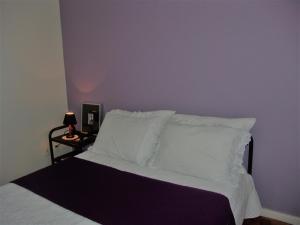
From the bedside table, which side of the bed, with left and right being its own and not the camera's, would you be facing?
right

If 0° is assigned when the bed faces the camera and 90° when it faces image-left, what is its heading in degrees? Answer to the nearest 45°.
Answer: approximately 45°

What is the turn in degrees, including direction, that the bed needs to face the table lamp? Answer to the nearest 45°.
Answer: approximately 90° to its right
